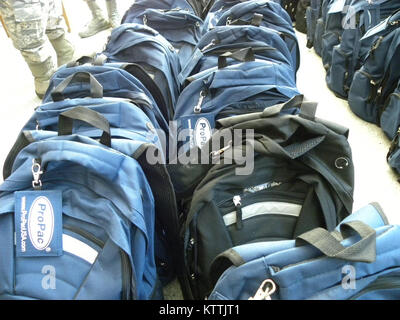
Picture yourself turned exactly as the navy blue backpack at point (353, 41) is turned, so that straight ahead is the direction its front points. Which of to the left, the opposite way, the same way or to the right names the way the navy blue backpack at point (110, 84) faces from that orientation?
to the left

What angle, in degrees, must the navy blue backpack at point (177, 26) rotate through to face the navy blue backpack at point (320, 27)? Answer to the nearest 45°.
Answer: approximately 135° to its left

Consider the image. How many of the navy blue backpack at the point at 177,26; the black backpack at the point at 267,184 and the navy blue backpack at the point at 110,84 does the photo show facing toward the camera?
3

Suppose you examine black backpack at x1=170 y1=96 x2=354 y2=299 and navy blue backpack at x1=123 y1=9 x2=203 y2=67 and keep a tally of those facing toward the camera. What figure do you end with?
2

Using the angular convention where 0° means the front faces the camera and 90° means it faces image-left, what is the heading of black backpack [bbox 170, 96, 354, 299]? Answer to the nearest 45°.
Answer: approximately 0°

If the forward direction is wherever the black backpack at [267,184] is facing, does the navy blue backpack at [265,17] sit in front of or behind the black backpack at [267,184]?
behind
